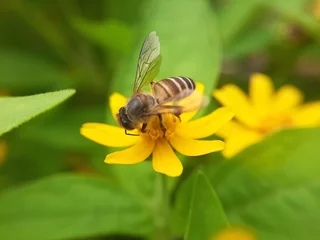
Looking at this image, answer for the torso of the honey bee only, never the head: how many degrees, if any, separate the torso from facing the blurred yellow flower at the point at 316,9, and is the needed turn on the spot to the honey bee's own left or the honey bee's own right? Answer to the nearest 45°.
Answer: approximately 135° to the honey bee's own right

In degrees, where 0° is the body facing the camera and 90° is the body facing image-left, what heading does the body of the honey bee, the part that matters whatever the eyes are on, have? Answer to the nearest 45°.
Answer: approximately 90°
